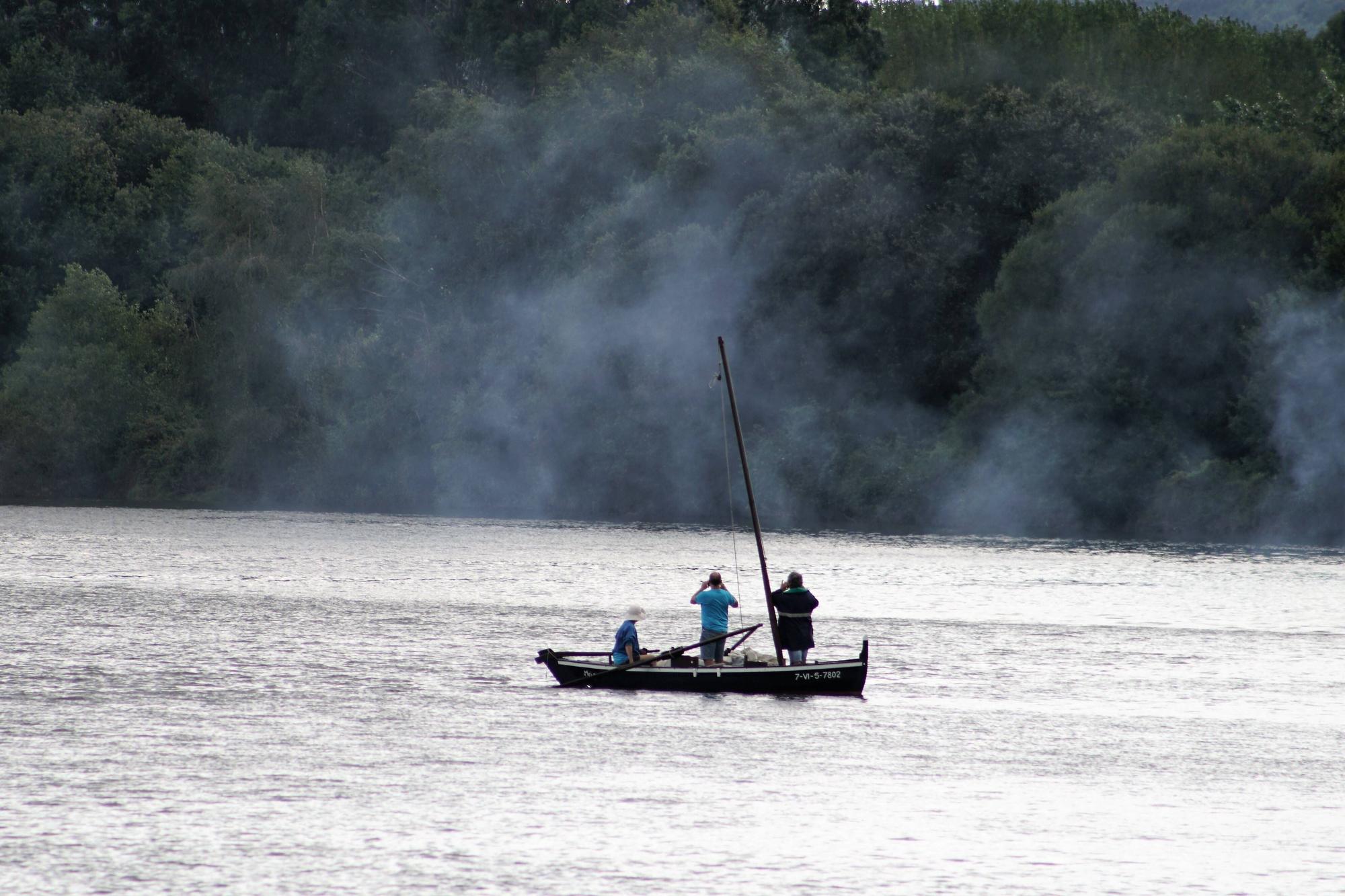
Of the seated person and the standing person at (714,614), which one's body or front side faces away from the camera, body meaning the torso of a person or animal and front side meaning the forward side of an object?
the standing person

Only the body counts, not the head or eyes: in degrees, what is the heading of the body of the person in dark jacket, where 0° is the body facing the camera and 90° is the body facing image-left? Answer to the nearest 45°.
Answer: approximately 180°

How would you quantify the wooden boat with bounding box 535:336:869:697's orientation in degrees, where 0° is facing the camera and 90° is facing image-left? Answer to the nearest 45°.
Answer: approximately 270°

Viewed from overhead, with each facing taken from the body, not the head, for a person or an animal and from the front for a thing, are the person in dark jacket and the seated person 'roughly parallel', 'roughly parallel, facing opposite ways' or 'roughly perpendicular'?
roughly perpendicular

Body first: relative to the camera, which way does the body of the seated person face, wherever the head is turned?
to the viewer's right

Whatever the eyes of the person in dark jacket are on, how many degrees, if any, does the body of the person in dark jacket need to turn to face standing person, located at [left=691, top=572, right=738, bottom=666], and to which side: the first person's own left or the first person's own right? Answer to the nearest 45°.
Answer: approximately 90° to the first person's own left

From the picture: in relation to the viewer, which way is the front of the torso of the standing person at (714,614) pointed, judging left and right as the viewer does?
facing away from the viewer

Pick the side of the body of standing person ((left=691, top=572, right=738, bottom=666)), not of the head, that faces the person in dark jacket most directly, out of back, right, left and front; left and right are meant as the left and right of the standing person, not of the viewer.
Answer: right

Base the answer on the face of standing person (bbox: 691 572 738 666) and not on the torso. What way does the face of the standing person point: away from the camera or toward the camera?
away from the camera

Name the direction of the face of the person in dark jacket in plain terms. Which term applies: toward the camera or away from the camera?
away from the camera
